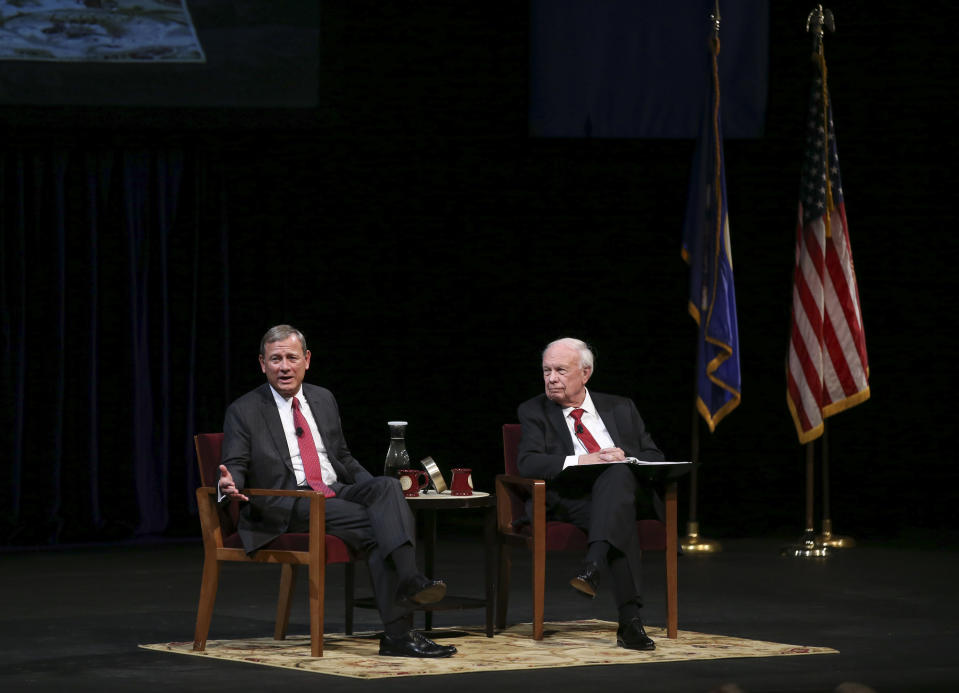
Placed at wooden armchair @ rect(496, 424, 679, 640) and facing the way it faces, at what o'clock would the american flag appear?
The american flag is roughly at 7 o'clock from the wooden armchair.

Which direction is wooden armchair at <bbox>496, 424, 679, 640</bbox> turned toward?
toward the camera

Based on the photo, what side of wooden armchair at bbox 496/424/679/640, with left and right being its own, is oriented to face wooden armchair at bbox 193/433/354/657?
right

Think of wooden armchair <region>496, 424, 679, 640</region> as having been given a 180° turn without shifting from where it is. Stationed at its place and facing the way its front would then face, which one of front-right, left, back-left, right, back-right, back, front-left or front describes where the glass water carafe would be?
left

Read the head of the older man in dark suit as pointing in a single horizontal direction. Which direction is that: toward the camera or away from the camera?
toward the camera

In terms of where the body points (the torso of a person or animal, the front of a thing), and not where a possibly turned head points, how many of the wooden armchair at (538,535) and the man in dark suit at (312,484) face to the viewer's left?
0

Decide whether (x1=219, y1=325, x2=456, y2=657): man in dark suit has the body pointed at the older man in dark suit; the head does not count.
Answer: no

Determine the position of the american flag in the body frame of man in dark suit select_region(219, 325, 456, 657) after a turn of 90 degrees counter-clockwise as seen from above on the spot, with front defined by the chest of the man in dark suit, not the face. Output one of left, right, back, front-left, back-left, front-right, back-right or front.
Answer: front

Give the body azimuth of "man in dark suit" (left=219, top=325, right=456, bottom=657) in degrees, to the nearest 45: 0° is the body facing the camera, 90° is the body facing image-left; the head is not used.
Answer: approximately 315°

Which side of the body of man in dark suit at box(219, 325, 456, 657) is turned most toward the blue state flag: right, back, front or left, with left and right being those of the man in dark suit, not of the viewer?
left

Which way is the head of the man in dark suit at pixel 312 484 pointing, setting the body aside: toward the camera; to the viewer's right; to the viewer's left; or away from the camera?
toward the camera
